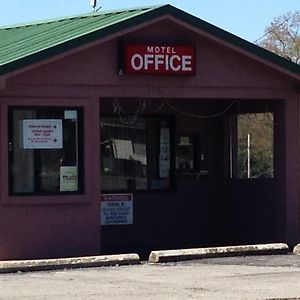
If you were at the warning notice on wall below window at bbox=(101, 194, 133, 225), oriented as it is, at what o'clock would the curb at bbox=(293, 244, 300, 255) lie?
The curb is roughly at 10 o'clock from the warning notice on wall below window.

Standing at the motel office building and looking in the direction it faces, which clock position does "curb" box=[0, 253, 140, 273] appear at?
The curb is roughly at 1 o'clock from the motel office building.

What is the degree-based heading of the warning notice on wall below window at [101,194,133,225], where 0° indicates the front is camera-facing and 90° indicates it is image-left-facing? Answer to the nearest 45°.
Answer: approximately 0°

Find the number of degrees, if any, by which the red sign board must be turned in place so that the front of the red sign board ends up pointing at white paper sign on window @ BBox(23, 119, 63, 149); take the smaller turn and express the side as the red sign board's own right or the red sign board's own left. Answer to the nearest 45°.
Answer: approximately 90° to the red sign board's own right

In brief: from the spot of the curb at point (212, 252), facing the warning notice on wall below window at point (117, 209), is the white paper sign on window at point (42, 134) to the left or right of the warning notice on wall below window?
left
